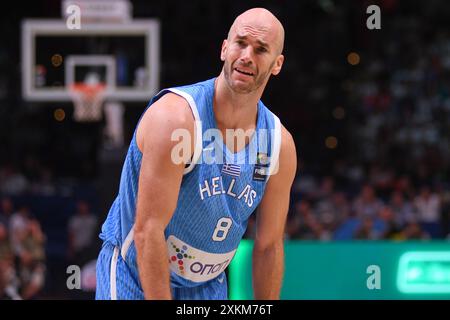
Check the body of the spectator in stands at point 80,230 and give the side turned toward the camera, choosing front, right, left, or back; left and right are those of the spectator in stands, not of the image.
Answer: front

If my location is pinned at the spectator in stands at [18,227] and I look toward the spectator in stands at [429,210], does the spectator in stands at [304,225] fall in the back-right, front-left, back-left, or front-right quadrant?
front-right

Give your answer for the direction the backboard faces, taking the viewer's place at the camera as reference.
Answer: facing the viewer

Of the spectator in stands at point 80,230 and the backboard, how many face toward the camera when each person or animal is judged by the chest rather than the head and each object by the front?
2

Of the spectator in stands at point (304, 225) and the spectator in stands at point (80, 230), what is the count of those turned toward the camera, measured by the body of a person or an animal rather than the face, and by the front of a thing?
2

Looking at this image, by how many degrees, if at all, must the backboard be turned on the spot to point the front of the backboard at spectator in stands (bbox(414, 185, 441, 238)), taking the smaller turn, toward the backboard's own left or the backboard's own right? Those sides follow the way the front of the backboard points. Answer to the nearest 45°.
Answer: approximately 90° to the backboard's own left

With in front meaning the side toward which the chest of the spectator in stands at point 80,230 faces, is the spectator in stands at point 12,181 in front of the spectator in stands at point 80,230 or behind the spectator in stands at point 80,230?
behind

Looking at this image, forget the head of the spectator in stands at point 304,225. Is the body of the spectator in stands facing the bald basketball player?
yes

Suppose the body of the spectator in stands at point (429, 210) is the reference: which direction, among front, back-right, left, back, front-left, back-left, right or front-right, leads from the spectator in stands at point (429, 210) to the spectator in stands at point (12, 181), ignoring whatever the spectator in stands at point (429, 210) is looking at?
right

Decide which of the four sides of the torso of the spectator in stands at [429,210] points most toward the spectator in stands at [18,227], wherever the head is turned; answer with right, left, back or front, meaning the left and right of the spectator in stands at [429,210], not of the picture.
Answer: right

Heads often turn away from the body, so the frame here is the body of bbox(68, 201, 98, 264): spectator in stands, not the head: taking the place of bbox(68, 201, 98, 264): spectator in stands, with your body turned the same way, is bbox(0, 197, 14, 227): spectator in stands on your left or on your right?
on your right
